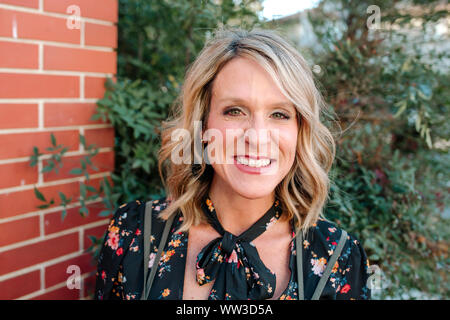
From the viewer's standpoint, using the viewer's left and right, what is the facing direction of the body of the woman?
facing the viewer

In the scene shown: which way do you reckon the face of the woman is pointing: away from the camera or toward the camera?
toward the camera
